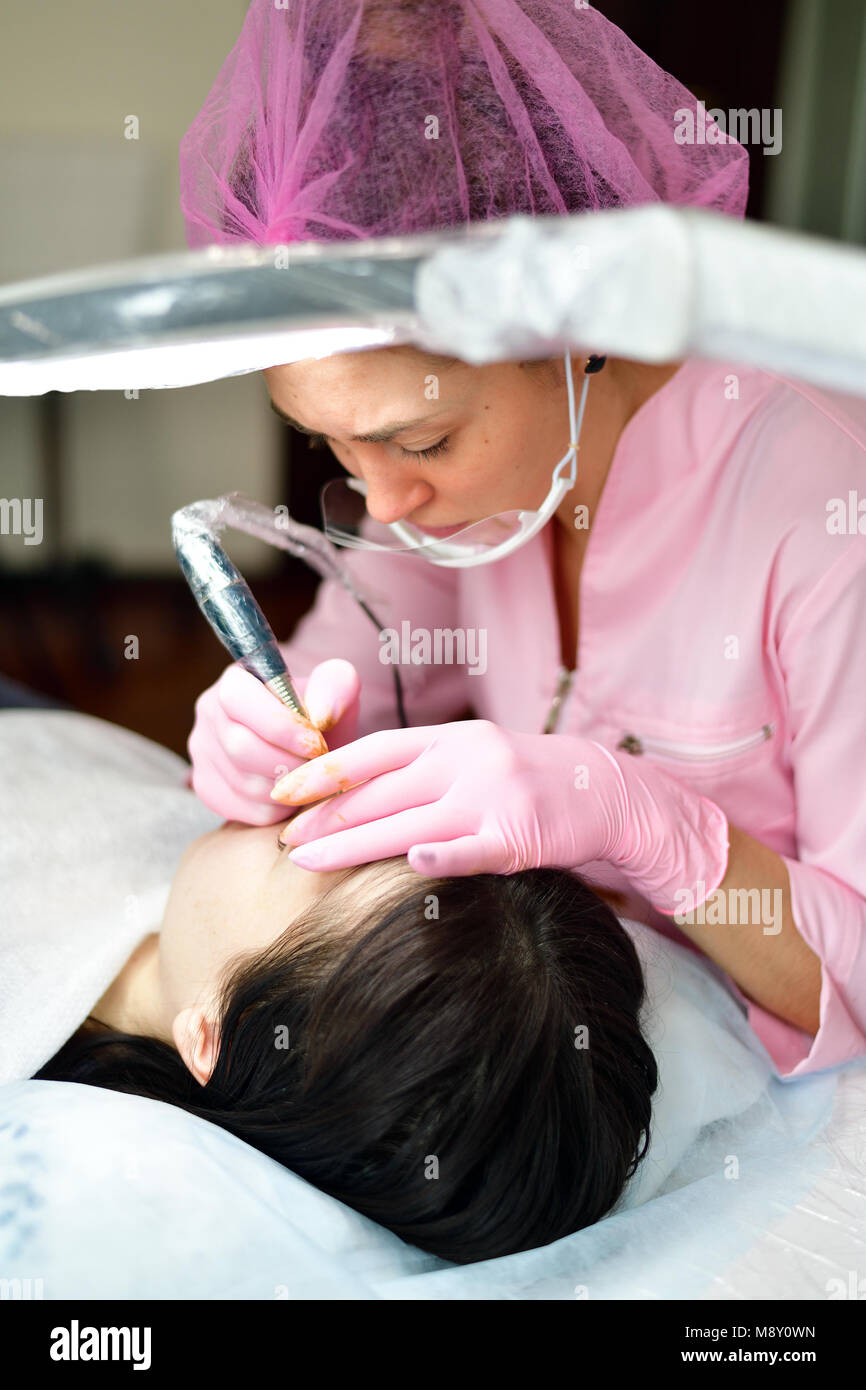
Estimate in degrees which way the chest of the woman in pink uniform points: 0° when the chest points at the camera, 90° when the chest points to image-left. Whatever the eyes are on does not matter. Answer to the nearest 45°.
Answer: approximately 45°
